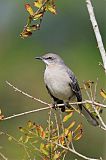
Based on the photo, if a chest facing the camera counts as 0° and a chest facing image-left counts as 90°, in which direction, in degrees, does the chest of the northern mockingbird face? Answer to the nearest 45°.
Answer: approximately 45°

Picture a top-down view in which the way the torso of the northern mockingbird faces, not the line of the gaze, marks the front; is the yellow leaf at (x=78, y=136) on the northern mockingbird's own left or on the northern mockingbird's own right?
on the northern mockingbird's own left
